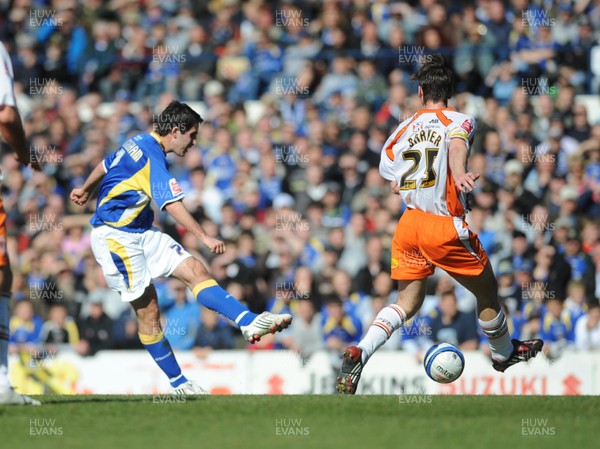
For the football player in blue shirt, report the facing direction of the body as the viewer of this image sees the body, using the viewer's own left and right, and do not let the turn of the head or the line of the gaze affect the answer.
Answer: facing to the right of the viewer

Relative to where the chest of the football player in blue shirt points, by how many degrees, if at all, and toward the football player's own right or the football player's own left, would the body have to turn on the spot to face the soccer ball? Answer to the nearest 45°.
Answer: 0° — they already face it

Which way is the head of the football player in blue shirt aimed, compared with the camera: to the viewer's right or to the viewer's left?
to the viewer's right
